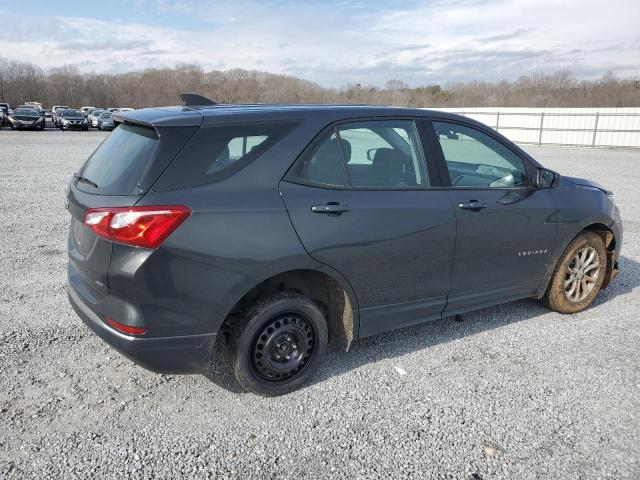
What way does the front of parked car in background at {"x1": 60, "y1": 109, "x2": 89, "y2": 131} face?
toward the camera

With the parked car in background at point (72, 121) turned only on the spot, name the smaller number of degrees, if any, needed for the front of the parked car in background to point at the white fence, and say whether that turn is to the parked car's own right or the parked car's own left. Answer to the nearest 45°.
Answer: approximately 45° to the parked car's own left

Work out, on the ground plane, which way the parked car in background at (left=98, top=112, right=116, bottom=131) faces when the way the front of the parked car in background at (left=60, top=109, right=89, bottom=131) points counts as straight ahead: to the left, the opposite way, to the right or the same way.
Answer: the same way

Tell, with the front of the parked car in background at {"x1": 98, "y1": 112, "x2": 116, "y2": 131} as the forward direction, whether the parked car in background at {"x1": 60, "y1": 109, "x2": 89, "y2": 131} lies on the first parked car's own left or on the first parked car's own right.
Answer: on the first parked car's own right

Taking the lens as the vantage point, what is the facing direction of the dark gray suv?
facing away from the viewer and to the right of the viewer

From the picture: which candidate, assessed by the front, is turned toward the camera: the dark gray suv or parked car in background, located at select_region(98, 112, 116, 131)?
the parked car in background

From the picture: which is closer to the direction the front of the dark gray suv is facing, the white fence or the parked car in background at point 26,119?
the white fence

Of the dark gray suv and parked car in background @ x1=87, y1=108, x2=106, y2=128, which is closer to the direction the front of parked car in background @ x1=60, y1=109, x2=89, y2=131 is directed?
the dark gray suv

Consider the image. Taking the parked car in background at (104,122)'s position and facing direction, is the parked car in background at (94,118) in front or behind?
behind

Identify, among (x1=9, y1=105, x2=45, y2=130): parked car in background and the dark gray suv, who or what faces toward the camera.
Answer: the parked car in background

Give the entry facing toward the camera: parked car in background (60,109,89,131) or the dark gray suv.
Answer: the parked car in background

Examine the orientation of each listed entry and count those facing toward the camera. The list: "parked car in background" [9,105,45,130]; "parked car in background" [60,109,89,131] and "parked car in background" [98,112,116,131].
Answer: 3

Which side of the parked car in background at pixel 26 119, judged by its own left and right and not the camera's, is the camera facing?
front

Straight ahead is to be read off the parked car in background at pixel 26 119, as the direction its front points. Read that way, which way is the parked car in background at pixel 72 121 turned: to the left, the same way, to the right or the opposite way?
the same way
